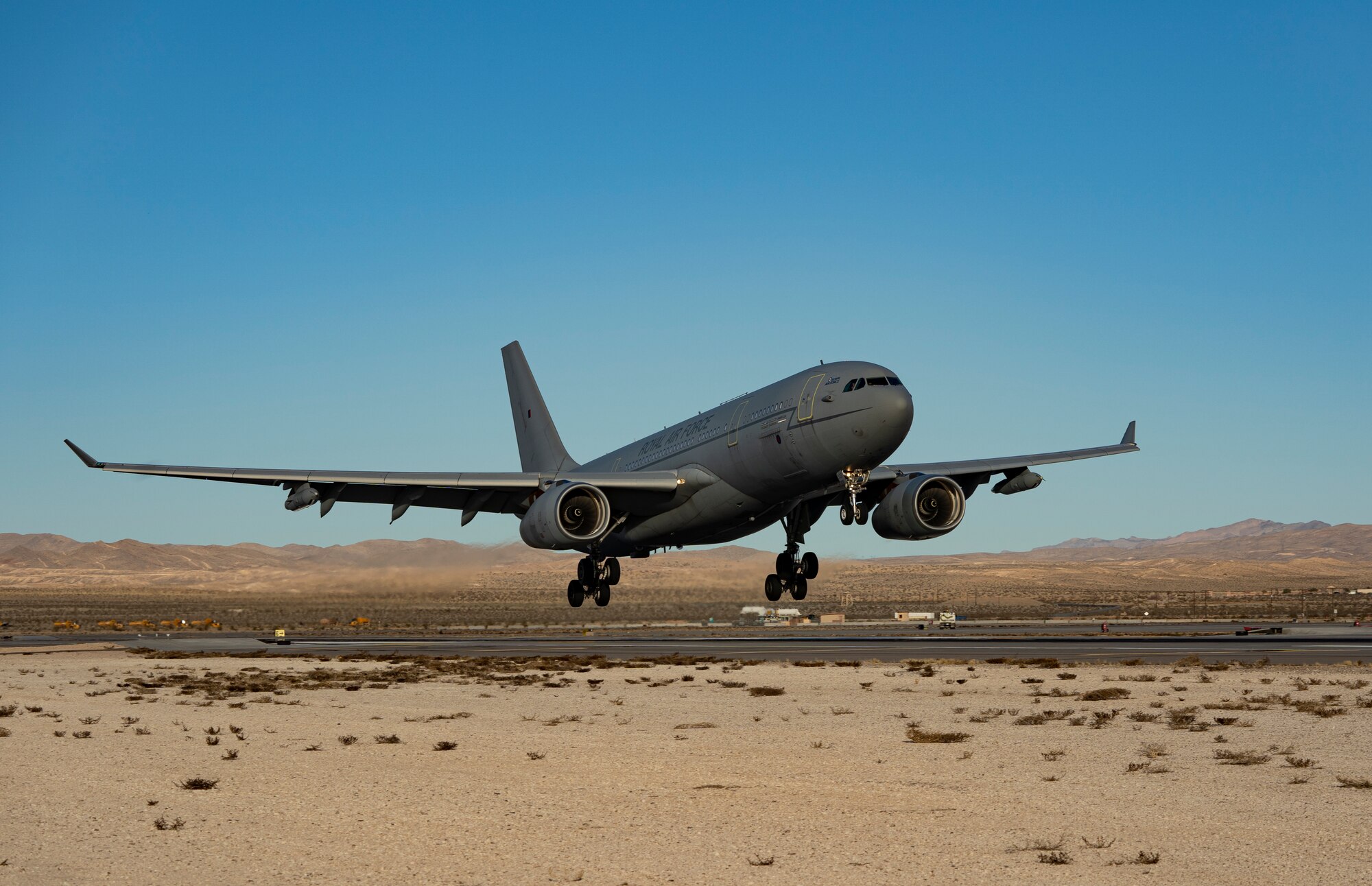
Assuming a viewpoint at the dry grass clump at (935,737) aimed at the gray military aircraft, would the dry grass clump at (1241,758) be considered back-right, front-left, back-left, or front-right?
back-right

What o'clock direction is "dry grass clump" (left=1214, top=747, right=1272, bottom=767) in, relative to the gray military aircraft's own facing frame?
The dry grass clump is roughly at 1 o'clock from the gray military aircraft.

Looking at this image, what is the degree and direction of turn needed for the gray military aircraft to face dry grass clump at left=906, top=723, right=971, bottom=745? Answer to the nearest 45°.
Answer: approximately 45° to its right

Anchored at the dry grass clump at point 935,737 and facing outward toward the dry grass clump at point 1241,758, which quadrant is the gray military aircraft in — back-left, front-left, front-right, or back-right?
back-left

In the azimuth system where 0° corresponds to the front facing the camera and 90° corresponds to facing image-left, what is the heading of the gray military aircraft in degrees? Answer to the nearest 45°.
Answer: approximately 315°
